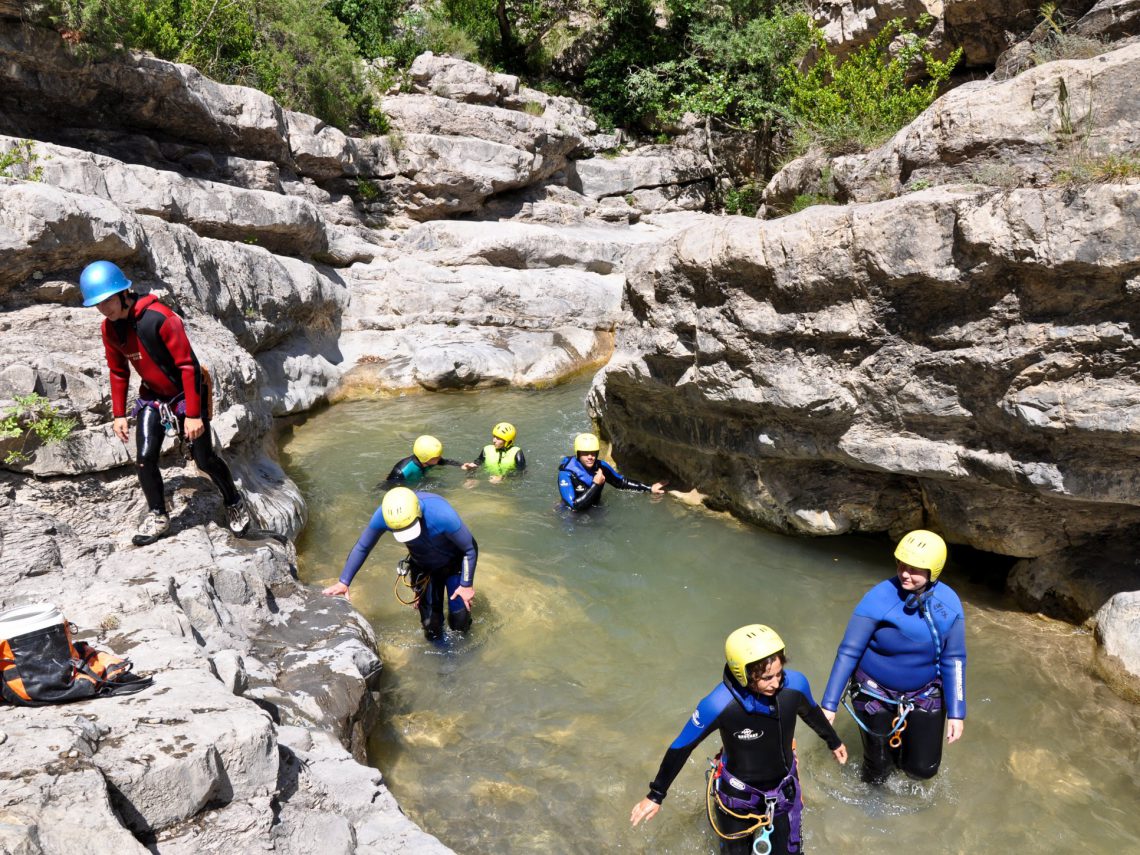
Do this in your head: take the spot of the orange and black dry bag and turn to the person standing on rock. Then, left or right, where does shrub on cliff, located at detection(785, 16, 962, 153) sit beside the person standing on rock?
right

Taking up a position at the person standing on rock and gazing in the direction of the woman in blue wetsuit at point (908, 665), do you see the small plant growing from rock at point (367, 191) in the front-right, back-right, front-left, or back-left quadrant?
back-left

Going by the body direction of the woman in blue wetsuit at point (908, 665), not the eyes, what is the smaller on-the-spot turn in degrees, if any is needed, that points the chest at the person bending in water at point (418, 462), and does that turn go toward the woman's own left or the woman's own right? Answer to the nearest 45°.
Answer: approximately 135° to the woman's own right

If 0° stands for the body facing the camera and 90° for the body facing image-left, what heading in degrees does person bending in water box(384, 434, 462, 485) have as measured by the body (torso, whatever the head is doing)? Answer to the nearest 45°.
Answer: approximately 315°

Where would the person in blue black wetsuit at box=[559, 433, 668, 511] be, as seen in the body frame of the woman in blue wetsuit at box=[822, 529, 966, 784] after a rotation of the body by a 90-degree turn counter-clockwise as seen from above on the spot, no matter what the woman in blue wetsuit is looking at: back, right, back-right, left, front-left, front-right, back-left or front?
back-left

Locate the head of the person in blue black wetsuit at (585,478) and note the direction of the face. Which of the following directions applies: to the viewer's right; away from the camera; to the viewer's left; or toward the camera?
toward the camera

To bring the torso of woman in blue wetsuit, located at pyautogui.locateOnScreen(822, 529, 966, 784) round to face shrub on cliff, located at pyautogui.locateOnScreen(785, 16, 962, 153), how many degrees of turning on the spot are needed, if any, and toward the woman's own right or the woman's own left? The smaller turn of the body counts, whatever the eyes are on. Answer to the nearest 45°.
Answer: approximately 180°

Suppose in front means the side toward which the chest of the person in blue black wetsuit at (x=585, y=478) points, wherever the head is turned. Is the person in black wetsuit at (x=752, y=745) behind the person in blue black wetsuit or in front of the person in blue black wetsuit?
in front

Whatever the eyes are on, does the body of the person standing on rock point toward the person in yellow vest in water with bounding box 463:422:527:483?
no

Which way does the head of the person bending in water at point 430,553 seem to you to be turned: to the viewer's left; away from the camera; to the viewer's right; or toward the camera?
toward the camera

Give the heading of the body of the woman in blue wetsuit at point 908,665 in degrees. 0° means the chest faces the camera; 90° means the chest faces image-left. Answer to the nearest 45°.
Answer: approximately 0°

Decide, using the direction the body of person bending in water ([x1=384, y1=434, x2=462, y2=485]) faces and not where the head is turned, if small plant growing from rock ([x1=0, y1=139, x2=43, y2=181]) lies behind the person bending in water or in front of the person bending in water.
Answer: behind

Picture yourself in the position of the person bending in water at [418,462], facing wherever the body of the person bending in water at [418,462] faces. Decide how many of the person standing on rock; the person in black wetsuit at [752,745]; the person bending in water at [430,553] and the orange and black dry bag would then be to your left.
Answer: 0

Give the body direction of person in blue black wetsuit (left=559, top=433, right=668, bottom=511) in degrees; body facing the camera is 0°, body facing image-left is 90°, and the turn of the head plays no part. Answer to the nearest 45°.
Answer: approximately 315°
